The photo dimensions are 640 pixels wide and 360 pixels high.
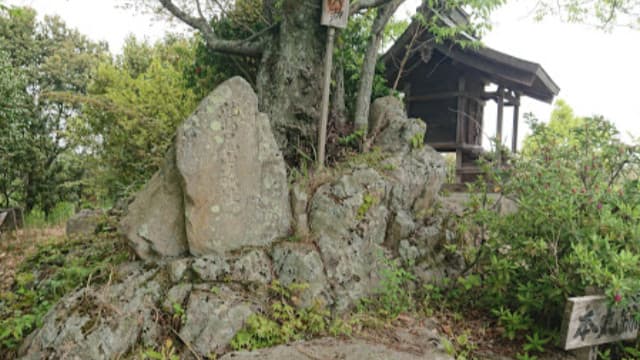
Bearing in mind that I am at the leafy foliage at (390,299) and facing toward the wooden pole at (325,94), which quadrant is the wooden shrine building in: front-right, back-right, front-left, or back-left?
front-right

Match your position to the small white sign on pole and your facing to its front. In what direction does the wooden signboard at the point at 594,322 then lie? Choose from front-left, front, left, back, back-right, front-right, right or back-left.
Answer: front-left

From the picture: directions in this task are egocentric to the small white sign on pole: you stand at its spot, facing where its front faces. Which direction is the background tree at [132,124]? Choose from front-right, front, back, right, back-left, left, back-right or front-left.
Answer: back-right

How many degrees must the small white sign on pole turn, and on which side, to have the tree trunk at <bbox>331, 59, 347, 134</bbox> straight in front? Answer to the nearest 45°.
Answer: approximately 180°

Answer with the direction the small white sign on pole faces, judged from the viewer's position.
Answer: facing the viewer
